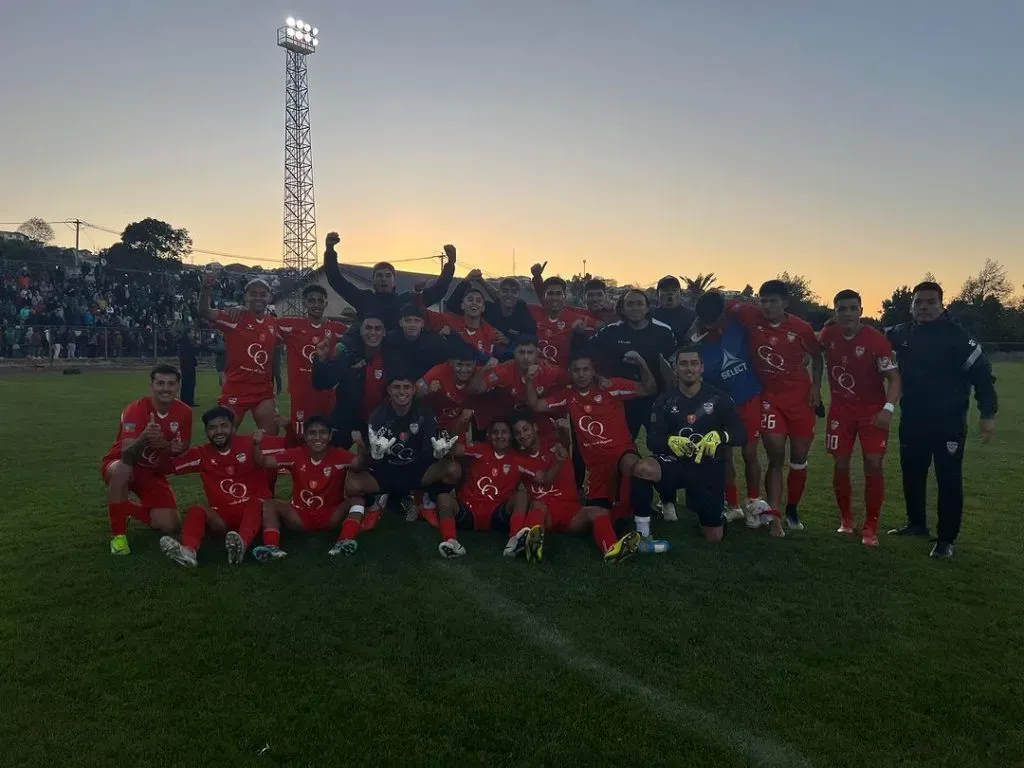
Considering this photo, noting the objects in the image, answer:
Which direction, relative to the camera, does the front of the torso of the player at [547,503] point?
toward the camera

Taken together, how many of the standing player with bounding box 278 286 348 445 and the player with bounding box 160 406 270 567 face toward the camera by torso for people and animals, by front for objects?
2

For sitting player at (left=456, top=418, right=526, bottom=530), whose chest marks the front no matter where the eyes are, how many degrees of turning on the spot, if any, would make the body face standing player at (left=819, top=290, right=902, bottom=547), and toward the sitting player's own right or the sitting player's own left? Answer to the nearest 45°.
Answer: approximately 90° to the sitting player's own left

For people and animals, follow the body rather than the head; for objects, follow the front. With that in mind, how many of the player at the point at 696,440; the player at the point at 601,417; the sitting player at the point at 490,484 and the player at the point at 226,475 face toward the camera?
4

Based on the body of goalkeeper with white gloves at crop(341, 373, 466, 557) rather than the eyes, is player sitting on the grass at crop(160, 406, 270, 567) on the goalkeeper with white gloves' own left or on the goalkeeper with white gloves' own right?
on the goalkeeper with white gloves' own right

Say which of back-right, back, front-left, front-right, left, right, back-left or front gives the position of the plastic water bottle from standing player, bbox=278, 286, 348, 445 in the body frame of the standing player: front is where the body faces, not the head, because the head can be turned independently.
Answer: front-left

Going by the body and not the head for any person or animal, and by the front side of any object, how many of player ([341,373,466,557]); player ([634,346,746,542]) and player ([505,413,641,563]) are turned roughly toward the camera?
3

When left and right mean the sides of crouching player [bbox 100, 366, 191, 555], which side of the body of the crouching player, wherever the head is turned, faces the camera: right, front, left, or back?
front

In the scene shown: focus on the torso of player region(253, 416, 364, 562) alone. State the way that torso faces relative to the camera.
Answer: toward the camera

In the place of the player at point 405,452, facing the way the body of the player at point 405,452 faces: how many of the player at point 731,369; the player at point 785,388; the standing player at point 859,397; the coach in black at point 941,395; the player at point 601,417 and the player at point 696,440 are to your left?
6
